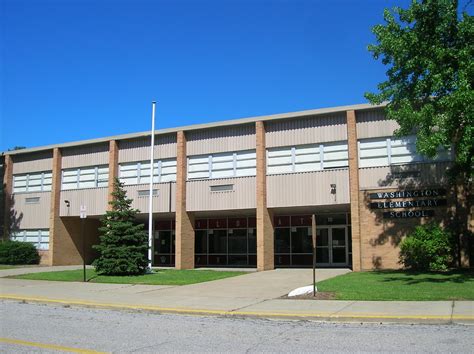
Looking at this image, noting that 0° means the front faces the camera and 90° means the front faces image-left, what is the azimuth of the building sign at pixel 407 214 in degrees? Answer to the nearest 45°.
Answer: approximately 0°

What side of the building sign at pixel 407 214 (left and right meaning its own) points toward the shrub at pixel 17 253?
right

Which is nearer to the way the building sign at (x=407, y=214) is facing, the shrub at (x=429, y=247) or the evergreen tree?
the shrub

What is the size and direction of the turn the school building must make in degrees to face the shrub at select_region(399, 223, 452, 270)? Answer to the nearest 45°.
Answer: approximately 90° to its left

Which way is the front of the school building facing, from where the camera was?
facing the viewer and to the left of the viewer

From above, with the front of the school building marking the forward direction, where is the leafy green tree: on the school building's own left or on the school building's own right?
on the school building's own left

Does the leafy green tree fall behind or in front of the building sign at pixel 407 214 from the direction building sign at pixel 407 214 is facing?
in front

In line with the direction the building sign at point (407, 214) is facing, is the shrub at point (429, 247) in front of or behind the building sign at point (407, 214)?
in front

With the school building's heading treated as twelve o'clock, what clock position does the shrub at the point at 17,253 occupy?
The shrub is roughly at 2 o'clock from the school building.
